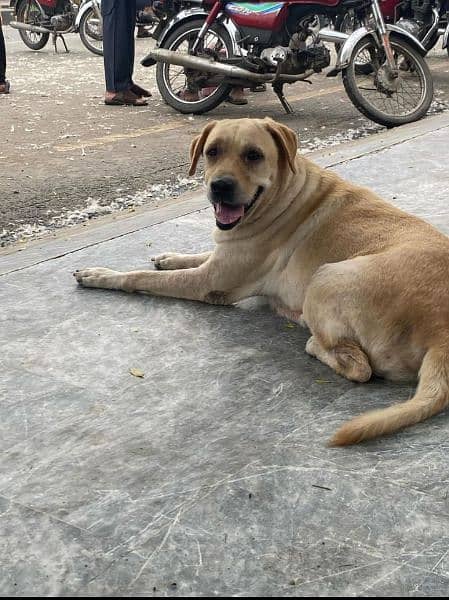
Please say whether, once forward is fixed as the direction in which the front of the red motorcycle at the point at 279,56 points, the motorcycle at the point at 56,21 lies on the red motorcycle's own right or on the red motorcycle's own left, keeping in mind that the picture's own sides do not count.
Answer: on the red motorcycle's own left

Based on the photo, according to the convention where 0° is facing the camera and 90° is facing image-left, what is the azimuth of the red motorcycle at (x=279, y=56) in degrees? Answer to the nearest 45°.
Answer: approximately 270°

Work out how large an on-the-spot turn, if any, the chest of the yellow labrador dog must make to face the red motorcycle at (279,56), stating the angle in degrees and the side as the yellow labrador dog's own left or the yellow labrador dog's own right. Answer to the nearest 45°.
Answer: approximately 45° to the yellow labrador dog's own right

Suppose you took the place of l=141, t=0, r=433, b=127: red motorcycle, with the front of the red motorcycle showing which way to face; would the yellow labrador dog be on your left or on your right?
on your right

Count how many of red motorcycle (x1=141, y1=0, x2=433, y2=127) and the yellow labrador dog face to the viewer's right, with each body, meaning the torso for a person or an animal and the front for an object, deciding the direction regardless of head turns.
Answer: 1

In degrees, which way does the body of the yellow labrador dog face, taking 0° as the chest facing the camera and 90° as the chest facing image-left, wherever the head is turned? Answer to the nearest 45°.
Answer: approximately 135°

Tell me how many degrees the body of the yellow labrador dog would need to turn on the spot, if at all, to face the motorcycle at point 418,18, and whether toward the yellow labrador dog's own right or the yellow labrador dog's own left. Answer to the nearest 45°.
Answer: approximately 45° to the yellow labrador dog's own right

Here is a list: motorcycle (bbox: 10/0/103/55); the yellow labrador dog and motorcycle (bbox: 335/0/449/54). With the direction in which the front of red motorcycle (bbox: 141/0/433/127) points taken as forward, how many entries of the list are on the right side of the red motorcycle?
1

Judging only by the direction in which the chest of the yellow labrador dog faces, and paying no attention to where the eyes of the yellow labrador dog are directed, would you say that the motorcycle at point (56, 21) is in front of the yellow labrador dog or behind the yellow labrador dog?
in front
